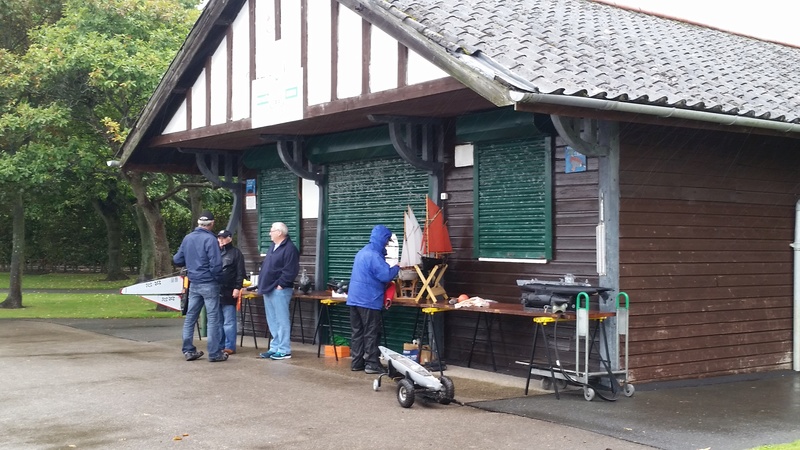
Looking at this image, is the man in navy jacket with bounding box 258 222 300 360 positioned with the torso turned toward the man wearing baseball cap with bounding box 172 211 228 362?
yes

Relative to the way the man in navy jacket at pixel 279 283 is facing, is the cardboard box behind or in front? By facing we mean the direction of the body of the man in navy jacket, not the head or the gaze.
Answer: behind

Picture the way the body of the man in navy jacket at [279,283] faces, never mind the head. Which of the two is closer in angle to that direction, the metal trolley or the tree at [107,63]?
the tree

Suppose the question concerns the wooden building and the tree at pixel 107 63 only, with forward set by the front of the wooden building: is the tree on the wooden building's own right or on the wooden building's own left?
on the wooden building's own right

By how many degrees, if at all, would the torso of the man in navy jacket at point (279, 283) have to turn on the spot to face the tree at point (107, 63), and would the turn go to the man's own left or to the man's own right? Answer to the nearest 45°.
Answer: approximately 45° to the man's own right

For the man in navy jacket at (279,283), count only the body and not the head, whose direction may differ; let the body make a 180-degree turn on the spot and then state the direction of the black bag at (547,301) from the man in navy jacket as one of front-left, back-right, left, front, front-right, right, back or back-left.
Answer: front-right

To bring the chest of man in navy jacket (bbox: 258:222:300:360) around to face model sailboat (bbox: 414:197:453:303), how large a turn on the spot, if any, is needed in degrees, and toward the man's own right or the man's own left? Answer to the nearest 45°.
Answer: approximately 135° to the man's own left

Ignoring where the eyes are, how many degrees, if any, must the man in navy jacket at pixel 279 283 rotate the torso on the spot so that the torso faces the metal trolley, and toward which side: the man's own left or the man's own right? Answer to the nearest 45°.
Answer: approximately 135° to the man's own left

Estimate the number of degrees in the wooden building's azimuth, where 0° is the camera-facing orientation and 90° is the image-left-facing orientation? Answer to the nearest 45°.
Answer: approximately 45°

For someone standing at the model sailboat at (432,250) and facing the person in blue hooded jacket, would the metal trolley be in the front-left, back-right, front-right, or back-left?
back-left

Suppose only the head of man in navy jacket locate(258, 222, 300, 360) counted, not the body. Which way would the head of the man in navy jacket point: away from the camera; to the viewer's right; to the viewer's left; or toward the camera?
to the viewer's left

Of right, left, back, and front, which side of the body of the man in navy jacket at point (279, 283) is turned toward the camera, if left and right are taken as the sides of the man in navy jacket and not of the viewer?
left

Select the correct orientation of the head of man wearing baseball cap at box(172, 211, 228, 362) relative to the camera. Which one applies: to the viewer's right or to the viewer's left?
to the viewer's right
